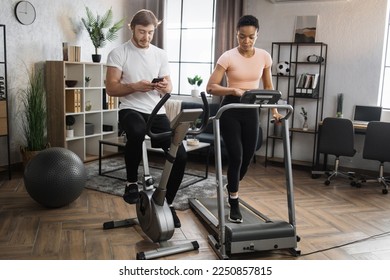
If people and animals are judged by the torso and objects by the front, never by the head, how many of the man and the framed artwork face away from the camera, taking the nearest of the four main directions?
0

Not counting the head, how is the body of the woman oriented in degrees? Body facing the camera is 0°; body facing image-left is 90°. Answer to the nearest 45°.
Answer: approximately 0°

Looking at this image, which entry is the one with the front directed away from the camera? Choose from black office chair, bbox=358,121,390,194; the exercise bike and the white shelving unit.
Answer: the black office chair

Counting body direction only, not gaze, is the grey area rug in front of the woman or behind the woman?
behind

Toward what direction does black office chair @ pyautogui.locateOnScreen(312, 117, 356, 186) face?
away from the camera

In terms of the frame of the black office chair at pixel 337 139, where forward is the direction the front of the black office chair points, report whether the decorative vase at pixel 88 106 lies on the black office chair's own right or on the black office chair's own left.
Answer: on the black office chair's own left

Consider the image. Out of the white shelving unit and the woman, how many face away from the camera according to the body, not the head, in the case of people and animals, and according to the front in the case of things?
0

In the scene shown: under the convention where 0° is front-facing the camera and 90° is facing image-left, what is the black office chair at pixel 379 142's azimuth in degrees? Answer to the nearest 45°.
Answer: approximately 180°

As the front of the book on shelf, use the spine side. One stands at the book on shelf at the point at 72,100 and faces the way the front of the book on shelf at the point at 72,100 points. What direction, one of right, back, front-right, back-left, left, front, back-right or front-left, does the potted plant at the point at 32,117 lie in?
right

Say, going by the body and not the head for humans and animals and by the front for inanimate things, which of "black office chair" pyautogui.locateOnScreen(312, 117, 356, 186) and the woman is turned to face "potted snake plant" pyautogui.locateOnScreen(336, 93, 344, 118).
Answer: the black office chair
